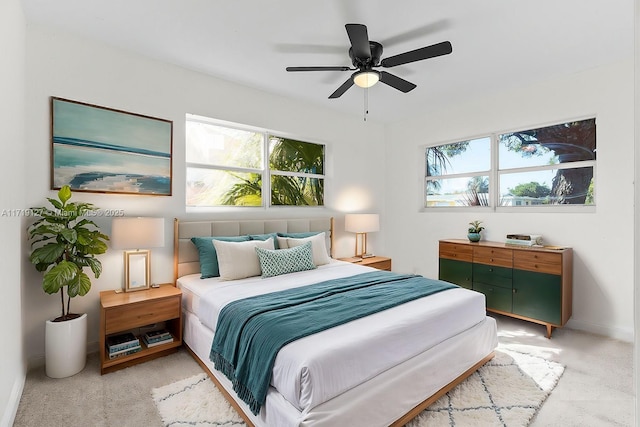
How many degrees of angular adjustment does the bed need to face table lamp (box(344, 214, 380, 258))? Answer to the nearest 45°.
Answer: approximately 135° to its left

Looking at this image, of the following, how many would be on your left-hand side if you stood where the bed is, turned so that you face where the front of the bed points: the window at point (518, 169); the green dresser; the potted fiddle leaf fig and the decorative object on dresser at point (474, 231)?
3

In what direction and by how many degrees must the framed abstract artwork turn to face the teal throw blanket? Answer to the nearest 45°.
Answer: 0° — it already faces it

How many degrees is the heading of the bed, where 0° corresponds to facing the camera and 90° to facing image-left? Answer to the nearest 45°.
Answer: approximately 315°

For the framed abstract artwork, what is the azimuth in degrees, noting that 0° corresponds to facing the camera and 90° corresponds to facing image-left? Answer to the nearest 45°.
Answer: approximately 315°

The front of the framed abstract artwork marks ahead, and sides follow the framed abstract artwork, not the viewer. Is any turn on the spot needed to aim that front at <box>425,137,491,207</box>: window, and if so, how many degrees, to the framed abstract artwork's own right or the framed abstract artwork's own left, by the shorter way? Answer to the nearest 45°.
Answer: approximately 45° to the framed abstract artwork's own left

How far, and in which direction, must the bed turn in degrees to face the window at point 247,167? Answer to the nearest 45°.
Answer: approximately 180°

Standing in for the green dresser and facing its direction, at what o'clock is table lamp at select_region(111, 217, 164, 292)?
The table lamp is roughly at 12 o'clock from the green dresser.
